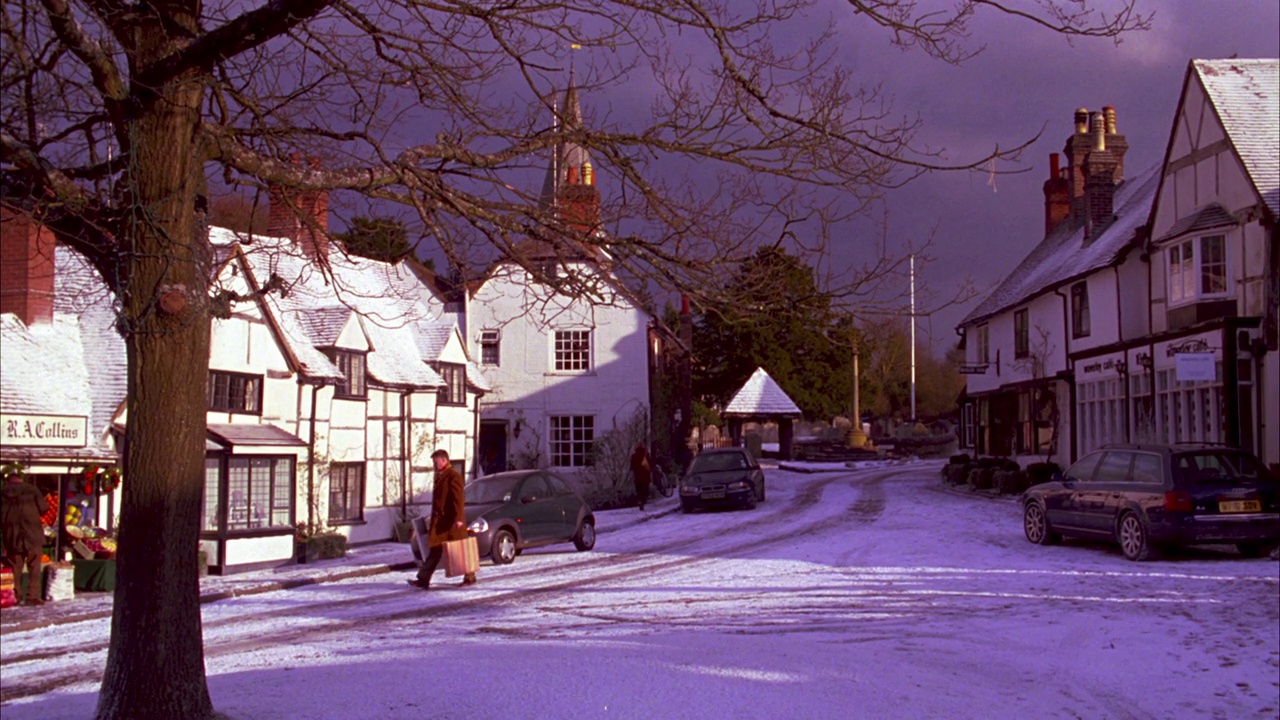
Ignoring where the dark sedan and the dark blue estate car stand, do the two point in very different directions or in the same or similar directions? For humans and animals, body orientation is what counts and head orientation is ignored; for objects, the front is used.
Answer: very different directions

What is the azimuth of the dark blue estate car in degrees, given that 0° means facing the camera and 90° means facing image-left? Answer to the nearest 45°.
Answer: approximately 135°

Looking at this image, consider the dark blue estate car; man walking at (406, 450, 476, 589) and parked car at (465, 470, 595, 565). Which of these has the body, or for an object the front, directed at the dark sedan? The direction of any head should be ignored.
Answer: the dark blue estate car

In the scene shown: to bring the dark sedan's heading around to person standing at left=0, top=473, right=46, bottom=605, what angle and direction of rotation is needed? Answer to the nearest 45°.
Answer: approximately 45° to its right

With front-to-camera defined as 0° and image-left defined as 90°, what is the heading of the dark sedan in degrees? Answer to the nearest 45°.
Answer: approximately 0°

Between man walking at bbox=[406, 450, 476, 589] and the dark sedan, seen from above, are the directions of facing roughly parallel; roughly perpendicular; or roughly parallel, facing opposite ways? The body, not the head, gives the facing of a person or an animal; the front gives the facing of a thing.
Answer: roughly perpendicular

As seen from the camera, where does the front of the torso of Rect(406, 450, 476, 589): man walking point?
to the viewer's left

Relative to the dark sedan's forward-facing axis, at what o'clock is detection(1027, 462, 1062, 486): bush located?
The bush is roughly at 9 o'clock from the dark sedan.

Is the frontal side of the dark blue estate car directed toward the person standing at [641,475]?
yes

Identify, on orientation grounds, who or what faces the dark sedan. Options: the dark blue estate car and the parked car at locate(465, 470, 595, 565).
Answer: the dark blue estate car

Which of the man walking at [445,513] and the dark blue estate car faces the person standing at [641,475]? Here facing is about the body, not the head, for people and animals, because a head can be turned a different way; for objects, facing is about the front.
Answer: the dark blue estate car
